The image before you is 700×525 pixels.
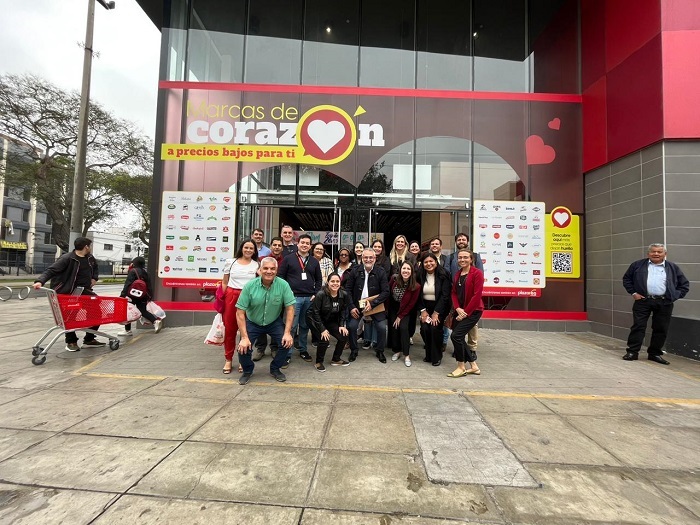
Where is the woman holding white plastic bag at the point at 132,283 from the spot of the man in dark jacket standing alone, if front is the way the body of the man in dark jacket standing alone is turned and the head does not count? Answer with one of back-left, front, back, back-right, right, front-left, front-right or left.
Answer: front-right

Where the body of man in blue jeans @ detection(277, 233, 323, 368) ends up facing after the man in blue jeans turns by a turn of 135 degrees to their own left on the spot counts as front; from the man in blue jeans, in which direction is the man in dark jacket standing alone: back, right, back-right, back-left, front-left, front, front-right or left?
front-right

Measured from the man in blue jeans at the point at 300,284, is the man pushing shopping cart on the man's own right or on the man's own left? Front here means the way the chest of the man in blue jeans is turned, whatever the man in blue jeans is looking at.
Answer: on the man's own right

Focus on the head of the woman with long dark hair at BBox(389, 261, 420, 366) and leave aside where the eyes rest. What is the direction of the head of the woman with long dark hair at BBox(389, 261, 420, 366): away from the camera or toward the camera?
toward the camera

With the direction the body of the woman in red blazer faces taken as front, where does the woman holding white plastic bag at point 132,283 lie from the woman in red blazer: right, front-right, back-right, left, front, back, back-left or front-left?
front-right

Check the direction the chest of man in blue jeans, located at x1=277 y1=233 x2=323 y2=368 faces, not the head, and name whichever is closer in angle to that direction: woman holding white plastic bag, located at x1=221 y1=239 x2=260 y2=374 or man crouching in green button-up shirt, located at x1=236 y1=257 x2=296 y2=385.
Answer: the man crouching in green button-up shirt

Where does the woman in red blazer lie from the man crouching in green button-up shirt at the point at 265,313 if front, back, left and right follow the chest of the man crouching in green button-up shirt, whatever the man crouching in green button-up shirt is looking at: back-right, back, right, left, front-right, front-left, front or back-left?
left

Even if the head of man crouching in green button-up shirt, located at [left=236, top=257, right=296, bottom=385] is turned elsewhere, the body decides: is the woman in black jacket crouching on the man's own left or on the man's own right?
on the man's own left

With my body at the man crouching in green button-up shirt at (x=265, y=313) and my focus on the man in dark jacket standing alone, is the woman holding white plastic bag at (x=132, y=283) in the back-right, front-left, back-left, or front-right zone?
back-left

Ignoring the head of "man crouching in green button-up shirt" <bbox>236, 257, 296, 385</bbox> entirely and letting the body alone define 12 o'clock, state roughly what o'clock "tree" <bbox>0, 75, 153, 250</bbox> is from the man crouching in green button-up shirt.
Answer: The tree is roughly at 5 o'clock from the man crouching in green button-up shirt.

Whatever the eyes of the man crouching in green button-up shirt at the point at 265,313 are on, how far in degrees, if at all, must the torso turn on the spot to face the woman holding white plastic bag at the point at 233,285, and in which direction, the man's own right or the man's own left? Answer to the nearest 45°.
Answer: approximately 135° to the man's own right

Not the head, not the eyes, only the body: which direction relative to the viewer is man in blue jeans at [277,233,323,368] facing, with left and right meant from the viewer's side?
facing the viewer

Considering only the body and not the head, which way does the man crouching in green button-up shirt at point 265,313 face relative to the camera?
toward the camera

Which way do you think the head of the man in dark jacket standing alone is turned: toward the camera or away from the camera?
toward the camera

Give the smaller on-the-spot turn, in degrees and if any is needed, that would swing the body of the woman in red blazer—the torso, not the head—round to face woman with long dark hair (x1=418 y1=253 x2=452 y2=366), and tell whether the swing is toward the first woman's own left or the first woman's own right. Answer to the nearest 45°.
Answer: approximately 90° to the first woman's own right

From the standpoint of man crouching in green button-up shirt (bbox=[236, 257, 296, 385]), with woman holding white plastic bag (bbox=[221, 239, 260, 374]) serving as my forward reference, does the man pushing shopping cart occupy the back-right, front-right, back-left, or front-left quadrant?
front-left
